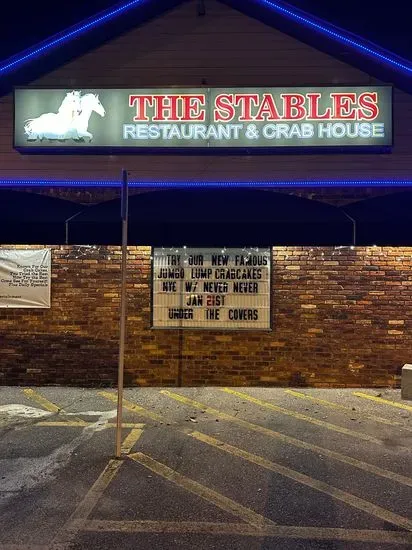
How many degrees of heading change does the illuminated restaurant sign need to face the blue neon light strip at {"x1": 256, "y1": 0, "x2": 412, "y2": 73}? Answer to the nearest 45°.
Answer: approximately 90° to its left

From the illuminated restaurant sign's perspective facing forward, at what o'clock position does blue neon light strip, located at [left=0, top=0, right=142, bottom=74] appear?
The blue neon light strip is roughly at 3 o'clock from the illuminated restaurant sign.

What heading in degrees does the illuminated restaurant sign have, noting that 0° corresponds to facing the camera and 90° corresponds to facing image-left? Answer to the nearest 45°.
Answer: approximately 0°
